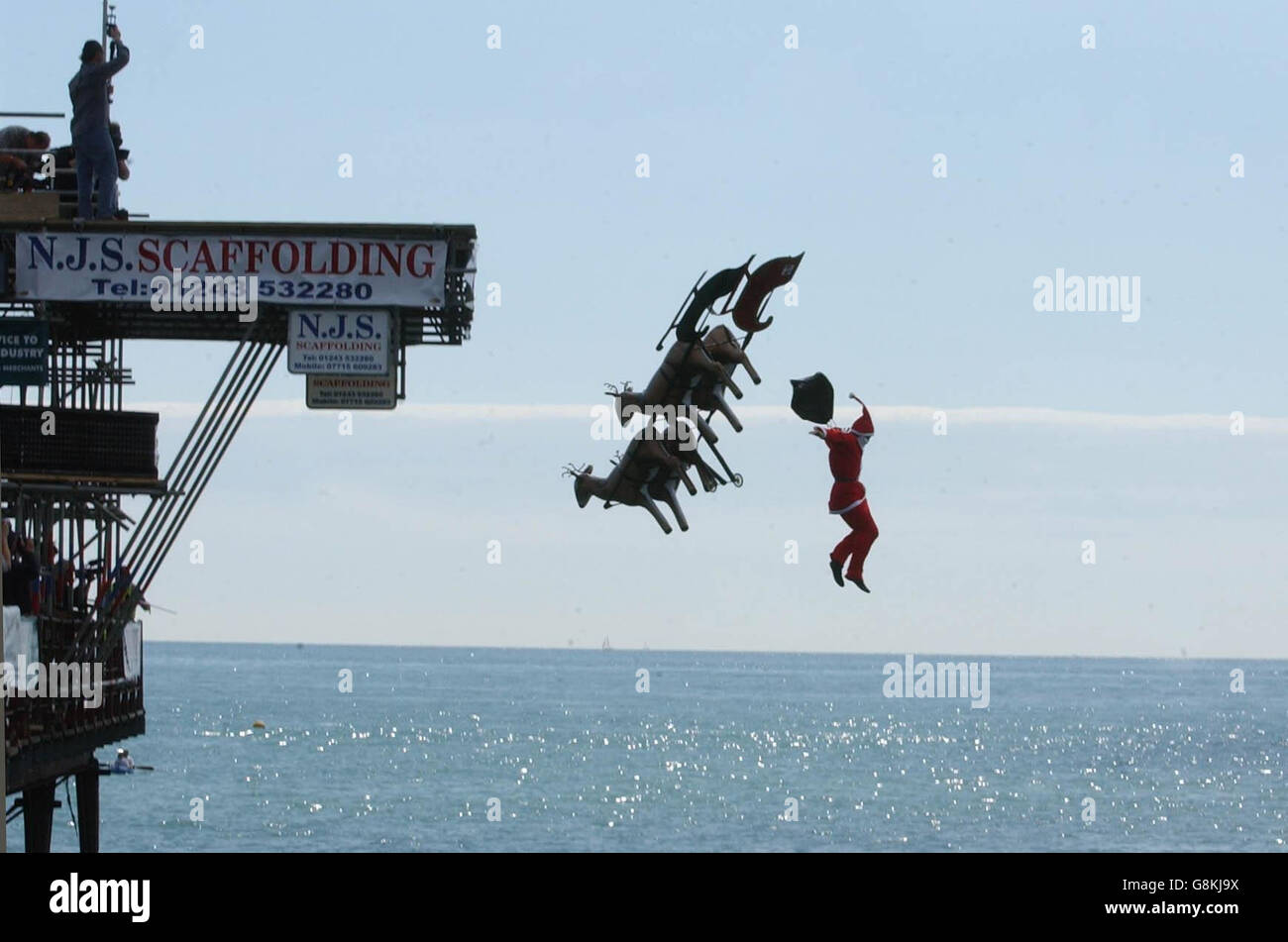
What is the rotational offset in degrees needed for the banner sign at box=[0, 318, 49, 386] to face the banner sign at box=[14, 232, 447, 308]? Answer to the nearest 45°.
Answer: approximately 45° to its left

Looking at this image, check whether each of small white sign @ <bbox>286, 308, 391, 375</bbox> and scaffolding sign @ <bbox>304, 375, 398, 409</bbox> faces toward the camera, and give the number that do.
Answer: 2

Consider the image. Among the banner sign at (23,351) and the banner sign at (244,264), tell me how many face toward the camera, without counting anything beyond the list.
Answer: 2

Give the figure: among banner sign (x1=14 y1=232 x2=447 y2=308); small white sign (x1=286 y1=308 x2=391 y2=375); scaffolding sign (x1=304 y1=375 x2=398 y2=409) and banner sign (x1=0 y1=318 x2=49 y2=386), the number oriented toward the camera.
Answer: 4

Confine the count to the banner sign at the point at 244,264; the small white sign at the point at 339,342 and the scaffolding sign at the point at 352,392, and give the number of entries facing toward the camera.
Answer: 3

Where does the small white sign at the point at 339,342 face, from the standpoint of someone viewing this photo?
facing the viewer

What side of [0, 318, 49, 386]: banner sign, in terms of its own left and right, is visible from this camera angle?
front

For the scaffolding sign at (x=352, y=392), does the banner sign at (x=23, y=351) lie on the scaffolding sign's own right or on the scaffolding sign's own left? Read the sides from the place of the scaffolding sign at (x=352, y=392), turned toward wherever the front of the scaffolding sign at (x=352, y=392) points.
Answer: on the scaffolding sign's own right

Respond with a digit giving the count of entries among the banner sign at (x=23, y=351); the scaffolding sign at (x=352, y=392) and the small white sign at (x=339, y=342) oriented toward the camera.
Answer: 3

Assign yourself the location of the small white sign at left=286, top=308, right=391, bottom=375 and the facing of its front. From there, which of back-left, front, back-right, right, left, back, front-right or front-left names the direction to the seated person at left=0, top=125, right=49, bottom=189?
back-right
